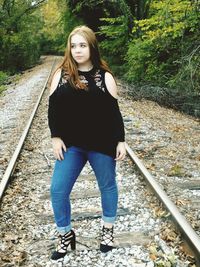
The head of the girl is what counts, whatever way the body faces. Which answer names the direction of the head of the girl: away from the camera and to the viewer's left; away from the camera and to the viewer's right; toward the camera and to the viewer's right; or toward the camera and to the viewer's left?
toward the camera and to the viewer's left

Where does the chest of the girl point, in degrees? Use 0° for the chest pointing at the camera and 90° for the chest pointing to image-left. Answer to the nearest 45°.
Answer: approximately 0°
